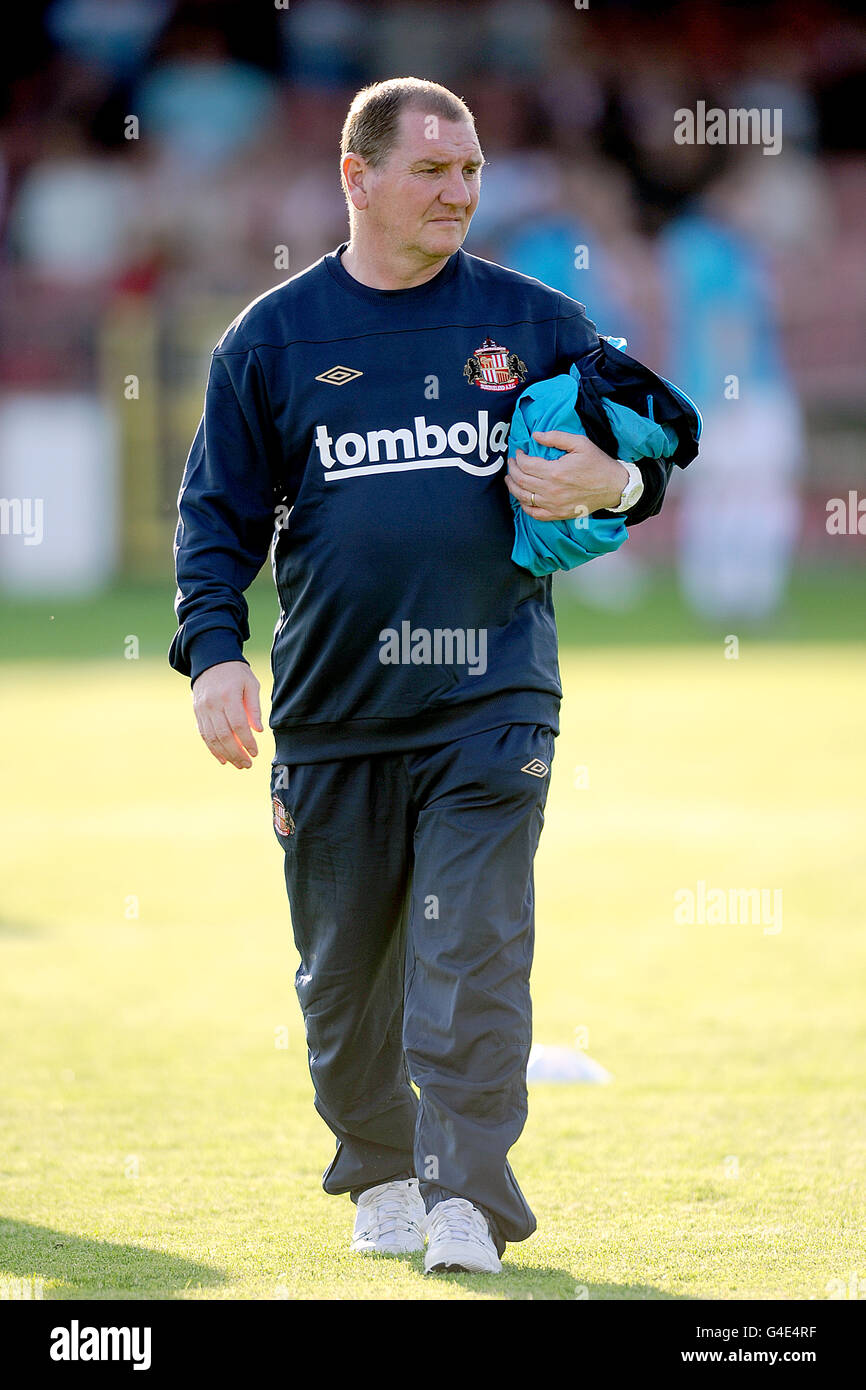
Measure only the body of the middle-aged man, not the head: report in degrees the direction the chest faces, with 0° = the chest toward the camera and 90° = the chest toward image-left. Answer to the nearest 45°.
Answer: approximately 0°

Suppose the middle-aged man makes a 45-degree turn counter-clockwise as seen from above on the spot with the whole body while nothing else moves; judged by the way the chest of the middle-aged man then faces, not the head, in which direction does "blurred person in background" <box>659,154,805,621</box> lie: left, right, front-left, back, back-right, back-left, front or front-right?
back-left
